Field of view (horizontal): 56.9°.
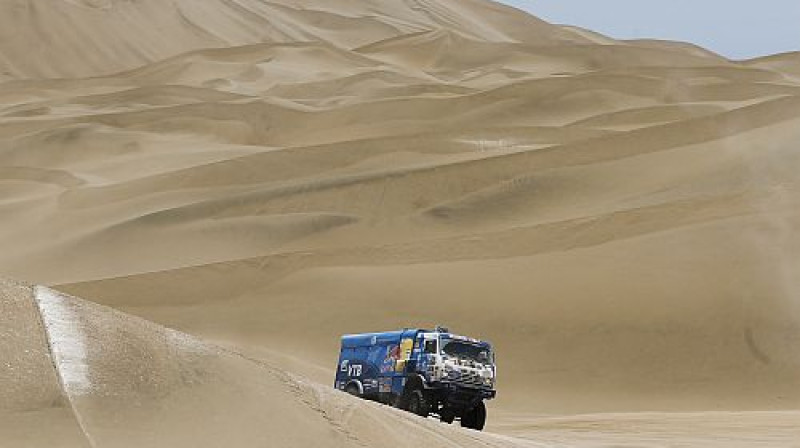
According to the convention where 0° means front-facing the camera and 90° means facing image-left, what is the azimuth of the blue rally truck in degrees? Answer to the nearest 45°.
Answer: approximately 315°
